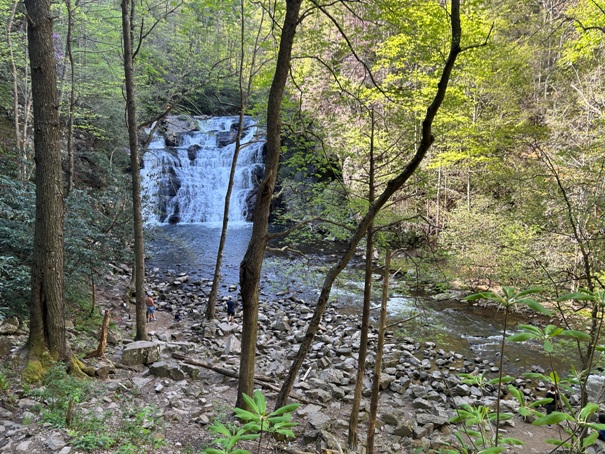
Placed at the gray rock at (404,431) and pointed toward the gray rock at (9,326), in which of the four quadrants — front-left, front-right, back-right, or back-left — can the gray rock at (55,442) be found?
front-left

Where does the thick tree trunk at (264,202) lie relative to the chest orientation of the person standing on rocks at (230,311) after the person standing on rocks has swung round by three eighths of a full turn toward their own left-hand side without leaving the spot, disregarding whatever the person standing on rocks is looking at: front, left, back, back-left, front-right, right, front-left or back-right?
front-left

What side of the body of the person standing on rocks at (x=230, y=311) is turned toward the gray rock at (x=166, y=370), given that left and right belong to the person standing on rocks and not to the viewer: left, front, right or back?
back

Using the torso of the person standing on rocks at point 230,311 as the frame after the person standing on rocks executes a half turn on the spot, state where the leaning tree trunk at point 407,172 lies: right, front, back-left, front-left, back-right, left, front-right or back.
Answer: front

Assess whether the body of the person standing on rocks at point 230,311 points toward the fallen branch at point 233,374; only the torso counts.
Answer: no

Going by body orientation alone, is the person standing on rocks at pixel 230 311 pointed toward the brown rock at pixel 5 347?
no

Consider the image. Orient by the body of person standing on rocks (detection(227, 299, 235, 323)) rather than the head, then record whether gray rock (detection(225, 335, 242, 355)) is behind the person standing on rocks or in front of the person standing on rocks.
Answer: behind

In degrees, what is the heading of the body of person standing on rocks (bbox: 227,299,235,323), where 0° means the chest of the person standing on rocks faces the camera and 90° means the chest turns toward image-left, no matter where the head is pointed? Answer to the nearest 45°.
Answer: approximately 180°

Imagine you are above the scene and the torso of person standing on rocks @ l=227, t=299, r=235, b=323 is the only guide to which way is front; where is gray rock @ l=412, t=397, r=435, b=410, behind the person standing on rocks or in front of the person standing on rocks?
behind

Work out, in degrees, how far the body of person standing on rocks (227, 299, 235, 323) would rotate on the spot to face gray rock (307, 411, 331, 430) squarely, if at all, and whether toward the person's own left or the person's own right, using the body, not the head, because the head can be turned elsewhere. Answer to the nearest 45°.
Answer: approximately 180°

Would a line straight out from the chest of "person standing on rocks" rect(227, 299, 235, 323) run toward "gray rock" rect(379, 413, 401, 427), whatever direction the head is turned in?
no

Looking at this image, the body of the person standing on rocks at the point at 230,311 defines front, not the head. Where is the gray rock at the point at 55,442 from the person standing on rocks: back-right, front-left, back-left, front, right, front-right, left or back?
back
